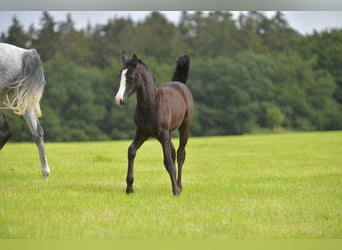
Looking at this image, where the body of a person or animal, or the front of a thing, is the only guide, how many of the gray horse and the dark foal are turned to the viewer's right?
0

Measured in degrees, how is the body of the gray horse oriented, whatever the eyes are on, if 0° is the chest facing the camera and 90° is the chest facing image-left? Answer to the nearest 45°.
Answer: approximately 90°

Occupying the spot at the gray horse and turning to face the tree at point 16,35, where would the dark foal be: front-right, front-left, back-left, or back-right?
back-right

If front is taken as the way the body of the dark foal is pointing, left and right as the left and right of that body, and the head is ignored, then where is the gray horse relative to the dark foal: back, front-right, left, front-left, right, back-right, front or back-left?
right

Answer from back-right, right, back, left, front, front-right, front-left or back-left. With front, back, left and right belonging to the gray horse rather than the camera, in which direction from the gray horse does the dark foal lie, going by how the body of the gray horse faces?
back-left

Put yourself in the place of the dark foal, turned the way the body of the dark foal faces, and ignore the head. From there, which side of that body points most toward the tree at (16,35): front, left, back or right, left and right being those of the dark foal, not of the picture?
right
